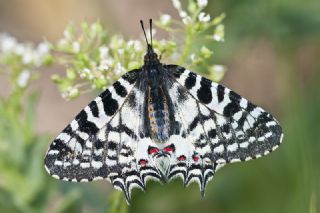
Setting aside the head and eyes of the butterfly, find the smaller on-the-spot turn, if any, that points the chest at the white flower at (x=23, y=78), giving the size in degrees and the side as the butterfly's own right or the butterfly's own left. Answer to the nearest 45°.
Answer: approximately 90° to the butterfly's own left

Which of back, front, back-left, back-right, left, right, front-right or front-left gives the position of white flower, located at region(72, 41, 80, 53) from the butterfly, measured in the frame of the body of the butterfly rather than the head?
left

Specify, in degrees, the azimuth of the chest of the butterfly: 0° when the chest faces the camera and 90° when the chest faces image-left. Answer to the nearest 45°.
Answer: approximately 180°

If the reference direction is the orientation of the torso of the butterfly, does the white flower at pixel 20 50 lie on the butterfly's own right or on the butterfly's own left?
on the butterfly's own left

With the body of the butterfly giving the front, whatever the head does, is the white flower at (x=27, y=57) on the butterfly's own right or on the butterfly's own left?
on the butterfly's own left

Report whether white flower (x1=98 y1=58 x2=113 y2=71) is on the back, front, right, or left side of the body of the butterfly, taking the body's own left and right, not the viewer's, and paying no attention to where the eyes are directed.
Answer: left
